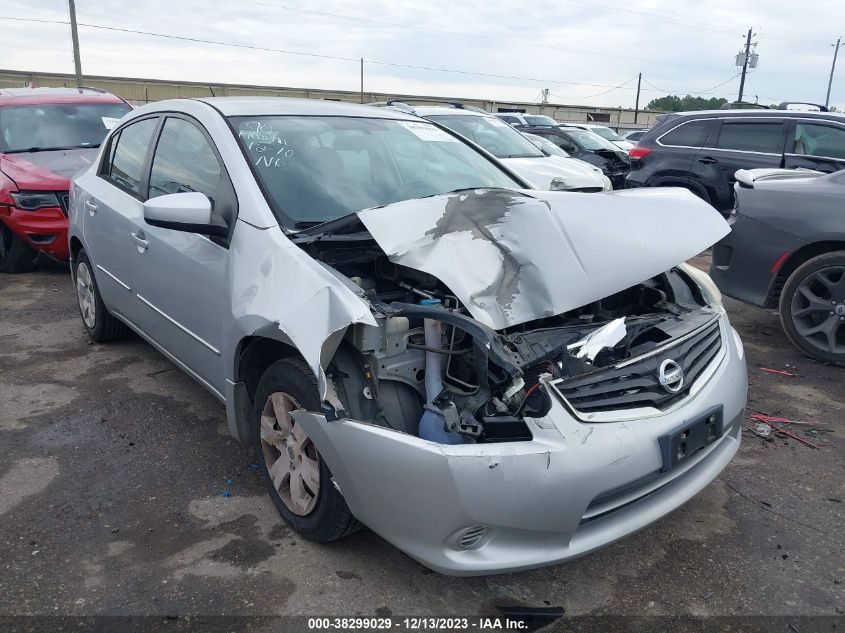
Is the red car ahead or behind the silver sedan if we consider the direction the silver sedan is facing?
behind

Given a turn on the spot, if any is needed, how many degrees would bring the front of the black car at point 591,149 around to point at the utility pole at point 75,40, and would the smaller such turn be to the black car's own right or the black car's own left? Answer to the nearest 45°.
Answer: approximately 180°

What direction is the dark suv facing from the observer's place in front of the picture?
facing to the right of the viewer

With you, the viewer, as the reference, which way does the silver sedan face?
facing the viewer and to the right of the viewer

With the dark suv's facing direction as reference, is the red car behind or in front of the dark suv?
behind

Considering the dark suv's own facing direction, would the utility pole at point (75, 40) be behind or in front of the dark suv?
behind

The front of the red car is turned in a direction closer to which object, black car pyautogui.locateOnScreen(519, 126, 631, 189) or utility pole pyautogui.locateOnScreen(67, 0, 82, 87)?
the black car

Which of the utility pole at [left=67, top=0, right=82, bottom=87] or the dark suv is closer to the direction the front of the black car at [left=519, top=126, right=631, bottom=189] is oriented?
the dark suv

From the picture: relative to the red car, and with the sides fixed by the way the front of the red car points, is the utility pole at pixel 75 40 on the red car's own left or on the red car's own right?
on the red car's own left
